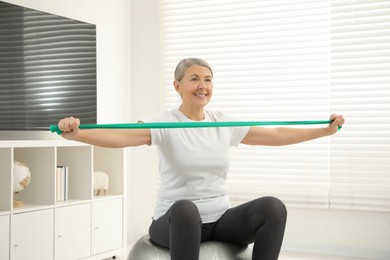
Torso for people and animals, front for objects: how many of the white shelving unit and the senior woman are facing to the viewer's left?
0

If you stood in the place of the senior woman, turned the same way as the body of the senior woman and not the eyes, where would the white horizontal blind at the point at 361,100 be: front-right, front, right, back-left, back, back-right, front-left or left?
left

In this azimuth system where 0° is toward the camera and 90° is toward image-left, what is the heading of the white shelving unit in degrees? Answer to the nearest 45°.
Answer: approximately 315°
